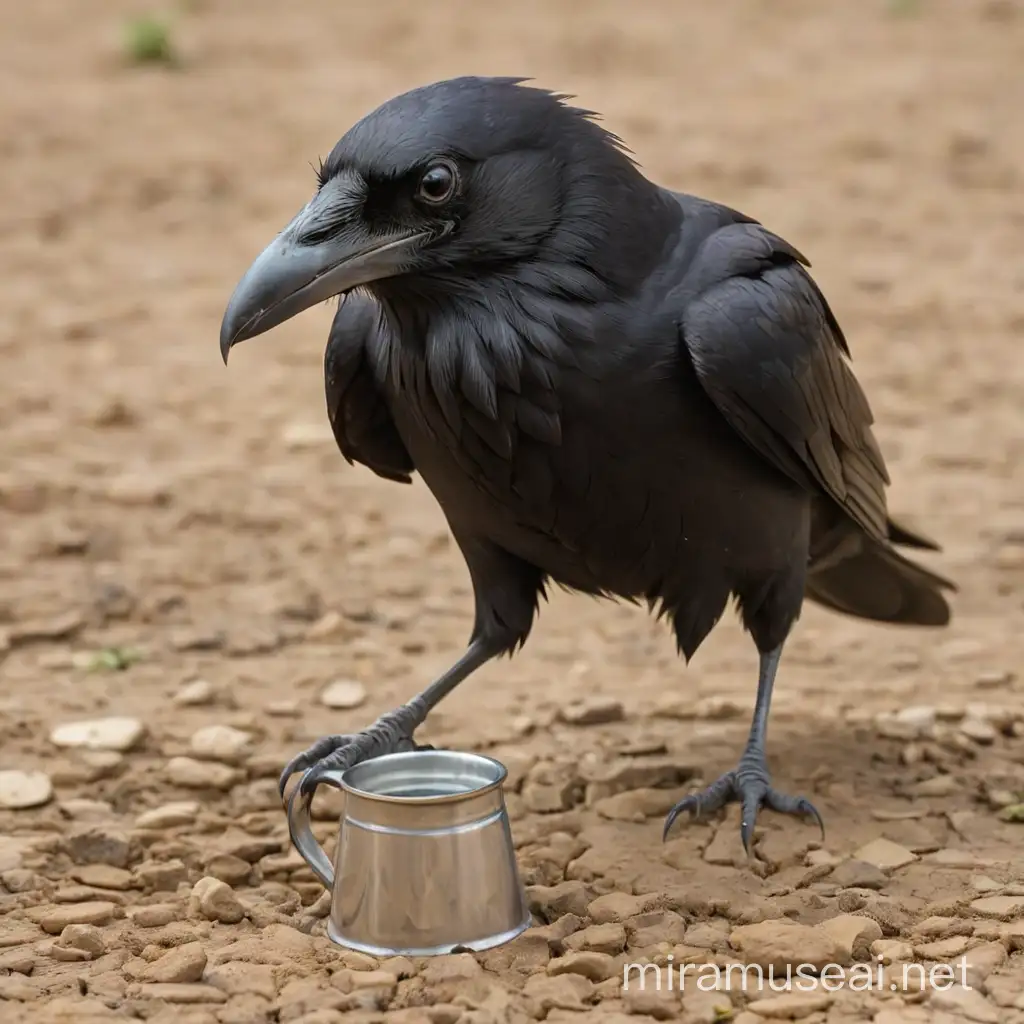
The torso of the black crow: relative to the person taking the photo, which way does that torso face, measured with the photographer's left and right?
facing the viewer and to the left of the viewer

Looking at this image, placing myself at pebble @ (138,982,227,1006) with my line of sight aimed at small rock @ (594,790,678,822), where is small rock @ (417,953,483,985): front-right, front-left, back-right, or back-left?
front-right

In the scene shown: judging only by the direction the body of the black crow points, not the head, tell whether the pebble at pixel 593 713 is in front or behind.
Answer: behind

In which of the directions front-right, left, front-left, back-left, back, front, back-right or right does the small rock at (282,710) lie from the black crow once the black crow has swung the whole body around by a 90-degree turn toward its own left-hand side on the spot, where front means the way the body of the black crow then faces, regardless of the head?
back

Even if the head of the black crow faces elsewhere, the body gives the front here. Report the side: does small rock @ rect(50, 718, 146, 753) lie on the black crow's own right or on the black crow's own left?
on the black crow's own right

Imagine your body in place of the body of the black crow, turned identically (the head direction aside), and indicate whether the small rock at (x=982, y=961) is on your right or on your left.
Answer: on your left

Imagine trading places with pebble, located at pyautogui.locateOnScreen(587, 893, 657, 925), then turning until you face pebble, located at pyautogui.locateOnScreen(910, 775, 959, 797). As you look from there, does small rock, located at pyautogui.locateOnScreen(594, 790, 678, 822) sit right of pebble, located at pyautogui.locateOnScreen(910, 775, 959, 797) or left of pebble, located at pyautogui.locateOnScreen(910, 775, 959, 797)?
left
